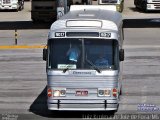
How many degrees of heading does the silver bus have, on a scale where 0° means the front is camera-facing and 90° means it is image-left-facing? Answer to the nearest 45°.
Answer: approximately 0°
